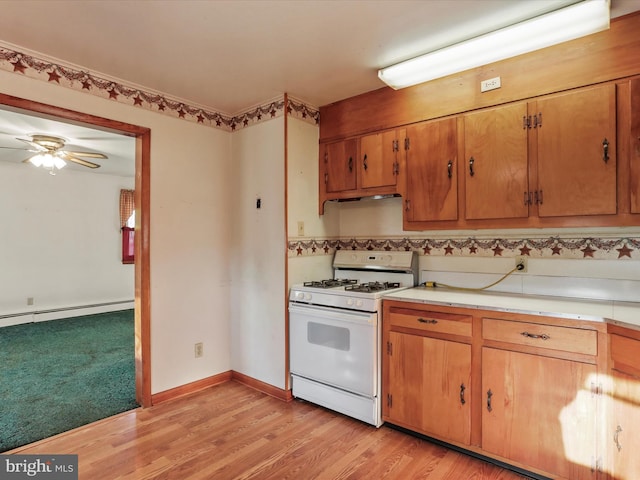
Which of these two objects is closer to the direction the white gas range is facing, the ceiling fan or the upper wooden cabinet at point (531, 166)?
the ceiling fan

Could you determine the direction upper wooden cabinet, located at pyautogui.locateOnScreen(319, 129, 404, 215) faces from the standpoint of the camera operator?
facing the viewer and to the left of the viewer

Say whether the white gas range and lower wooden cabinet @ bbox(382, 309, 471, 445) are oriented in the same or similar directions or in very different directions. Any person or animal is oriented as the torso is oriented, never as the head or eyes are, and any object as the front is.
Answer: same or similar directions

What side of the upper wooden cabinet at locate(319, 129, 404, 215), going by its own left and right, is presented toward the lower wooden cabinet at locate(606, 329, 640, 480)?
left

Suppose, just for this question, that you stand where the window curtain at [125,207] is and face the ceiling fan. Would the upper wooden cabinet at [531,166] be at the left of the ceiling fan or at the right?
left

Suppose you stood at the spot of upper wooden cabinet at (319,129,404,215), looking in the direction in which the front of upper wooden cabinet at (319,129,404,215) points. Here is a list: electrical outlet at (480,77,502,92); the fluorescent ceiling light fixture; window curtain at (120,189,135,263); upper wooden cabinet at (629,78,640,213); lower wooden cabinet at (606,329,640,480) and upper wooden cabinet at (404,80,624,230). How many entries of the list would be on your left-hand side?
5

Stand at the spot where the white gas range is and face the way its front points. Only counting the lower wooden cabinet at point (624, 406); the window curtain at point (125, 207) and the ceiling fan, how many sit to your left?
1

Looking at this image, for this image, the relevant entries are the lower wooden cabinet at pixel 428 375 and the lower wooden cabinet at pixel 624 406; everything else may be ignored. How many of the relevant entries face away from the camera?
0

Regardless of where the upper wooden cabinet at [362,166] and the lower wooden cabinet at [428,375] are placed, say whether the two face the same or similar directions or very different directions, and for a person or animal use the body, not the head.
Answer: same or similar directions

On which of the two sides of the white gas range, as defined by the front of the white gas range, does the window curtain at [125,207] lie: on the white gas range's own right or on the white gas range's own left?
on the white gas range's own right

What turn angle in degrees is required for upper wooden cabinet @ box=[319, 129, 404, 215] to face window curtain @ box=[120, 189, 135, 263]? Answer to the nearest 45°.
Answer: approximately 90° to its right

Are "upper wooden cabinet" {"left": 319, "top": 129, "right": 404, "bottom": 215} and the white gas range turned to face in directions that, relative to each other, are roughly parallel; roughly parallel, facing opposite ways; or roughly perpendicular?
roughly parallel

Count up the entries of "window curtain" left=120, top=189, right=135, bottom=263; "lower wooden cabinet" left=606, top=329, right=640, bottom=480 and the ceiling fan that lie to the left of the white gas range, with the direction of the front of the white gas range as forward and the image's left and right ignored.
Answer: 1
